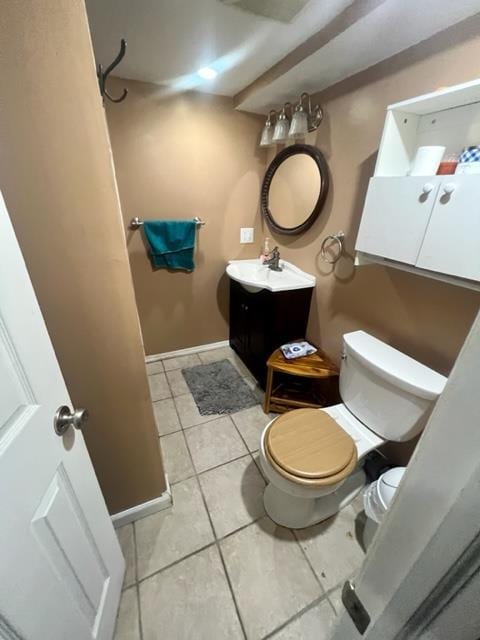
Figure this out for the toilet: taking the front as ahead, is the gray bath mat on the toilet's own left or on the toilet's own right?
on the toilet's own right

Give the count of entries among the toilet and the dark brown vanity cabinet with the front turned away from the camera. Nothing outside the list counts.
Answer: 0

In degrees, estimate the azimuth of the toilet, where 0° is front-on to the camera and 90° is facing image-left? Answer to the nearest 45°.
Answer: approximately 45°

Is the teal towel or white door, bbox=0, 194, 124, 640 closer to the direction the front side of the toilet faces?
the white door

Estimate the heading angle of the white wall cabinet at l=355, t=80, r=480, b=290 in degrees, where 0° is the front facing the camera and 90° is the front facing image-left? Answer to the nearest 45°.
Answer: approximately 45°

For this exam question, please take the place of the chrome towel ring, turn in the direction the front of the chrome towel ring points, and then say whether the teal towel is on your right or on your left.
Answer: on your right

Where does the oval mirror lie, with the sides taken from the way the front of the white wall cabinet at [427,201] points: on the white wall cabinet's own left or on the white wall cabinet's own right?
on the white wall cabinet's own right

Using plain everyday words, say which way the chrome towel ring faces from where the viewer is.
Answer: facing the viewer and to the left of the viewer

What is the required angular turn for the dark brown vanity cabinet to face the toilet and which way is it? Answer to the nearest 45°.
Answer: approximately 90° to its left
